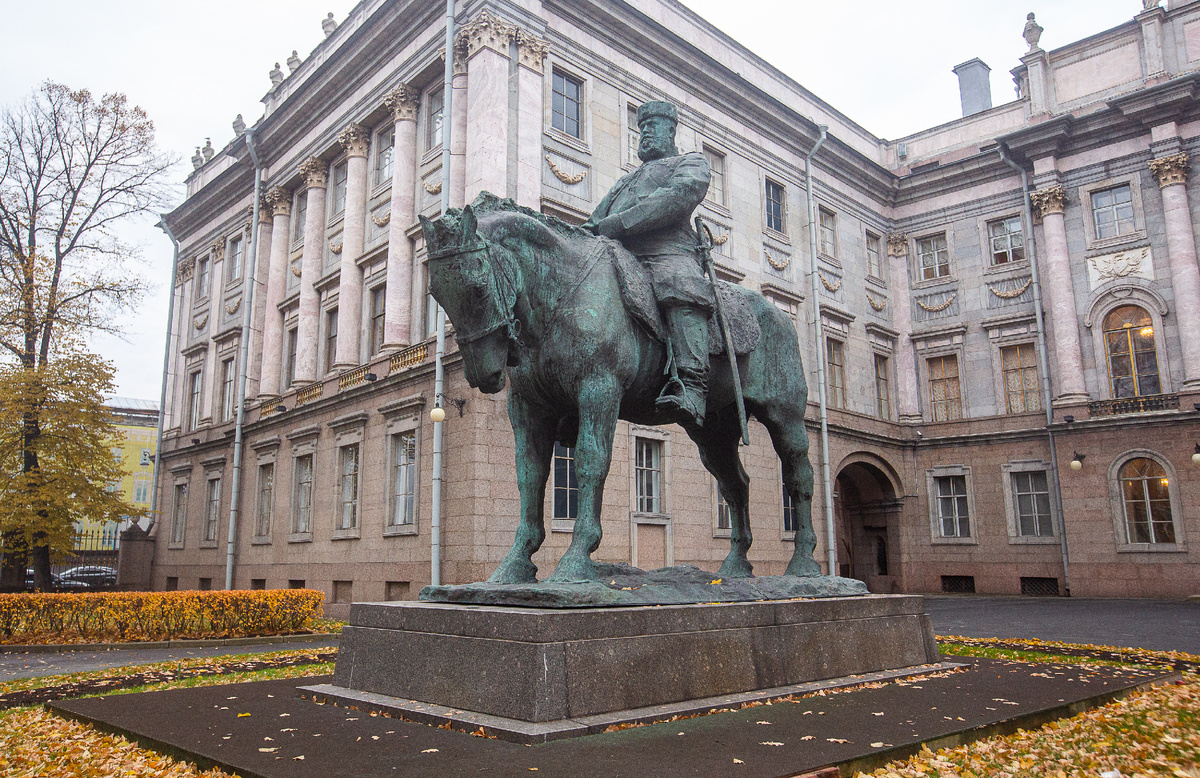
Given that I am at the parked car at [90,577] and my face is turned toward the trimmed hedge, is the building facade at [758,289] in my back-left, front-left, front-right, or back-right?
front-left

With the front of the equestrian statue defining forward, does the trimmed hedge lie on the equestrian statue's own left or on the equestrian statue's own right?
on the equestrian statue's own right

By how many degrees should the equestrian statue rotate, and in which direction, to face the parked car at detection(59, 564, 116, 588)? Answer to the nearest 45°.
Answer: approximately 90° to its right

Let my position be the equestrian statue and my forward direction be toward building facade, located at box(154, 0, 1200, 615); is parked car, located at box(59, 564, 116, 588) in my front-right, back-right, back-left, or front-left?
front-left
